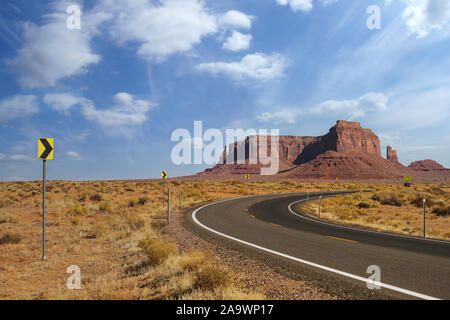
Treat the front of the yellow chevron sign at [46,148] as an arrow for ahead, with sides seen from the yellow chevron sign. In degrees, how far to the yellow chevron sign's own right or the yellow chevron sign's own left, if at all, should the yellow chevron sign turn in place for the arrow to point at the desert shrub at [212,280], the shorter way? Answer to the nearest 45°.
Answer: approximately 45° to the yellow chevron sign's own left

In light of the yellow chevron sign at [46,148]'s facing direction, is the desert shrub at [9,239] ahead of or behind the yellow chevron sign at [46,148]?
behind

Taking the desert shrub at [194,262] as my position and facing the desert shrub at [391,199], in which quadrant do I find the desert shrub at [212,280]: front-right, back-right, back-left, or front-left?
back-right

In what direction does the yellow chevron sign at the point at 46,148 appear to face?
toward the camera

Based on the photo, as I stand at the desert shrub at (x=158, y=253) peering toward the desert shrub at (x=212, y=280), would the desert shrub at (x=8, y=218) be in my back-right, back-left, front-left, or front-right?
back-right

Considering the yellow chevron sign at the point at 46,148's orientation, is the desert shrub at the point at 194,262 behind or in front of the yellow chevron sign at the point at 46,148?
in front

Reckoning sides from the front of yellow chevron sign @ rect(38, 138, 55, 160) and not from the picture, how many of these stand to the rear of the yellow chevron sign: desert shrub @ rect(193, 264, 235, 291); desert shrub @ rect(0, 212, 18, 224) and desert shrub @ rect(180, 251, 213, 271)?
1

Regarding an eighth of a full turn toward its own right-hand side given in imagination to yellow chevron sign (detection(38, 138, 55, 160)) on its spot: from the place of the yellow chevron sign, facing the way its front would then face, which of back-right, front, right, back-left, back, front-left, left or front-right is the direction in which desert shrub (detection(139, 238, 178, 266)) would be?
left

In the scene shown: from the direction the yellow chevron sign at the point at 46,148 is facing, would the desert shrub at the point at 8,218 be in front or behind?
behind

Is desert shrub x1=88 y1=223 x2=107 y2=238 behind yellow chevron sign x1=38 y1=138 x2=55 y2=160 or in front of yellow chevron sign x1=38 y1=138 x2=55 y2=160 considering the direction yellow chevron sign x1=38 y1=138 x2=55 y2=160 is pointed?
behind
